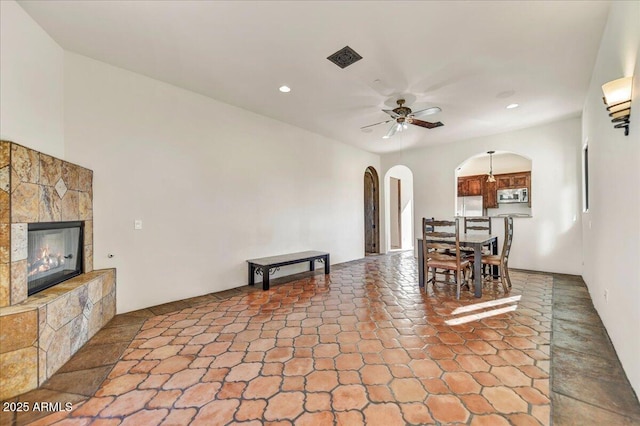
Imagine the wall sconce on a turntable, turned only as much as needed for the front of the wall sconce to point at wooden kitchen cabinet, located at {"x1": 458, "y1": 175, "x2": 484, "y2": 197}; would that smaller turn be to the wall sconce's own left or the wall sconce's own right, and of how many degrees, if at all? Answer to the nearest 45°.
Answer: approximately 90° to the wall sconce's own right

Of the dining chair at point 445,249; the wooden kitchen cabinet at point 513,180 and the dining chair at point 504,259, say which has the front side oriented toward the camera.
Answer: the wooden kitchen cabinet

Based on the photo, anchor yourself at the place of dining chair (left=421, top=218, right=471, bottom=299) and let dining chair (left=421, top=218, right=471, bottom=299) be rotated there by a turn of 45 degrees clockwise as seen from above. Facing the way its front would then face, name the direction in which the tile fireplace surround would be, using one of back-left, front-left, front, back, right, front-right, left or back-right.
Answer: back-right

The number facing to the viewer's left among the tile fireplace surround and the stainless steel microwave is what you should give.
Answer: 0

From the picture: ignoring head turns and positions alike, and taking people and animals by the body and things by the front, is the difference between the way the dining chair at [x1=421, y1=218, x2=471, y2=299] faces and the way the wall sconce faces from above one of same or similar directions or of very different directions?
very different directions

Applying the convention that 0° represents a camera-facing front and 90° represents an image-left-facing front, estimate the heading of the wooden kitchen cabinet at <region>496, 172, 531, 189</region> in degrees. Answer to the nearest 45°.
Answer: approximately 0°

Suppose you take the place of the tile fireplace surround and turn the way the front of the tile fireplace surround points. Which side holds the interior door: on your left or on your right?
on your left

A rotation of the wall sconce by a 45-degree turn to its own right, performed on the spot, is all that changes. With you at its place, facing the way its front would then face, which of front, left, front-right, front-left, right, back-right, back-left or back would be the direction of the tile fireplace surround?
front-left

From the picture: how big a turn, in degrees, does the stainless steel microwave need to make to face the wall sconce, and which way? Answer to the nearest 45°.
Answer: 0° — it already faces it

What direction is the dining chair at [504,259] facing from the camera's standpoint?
to the viewer's left

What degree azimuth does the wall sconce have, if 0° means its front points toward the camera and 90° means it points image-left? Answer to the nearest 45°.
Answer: approximately 45°

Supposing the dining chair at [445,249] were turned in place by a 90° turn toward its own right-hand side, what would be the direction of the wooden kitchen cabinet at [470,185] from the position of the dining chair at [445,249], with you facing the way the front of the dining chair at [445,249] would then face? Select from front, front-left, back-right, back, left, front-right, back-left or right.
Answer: back-left

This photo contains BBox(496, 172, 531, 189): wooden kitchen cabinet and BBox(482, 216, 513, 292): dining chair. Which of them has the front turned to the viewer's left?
the dining chair

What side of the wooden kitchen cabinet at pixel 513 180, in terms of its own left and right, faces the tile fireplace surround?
front

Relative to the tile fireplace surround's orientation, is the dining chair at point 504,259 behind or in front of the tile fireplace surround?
in front
